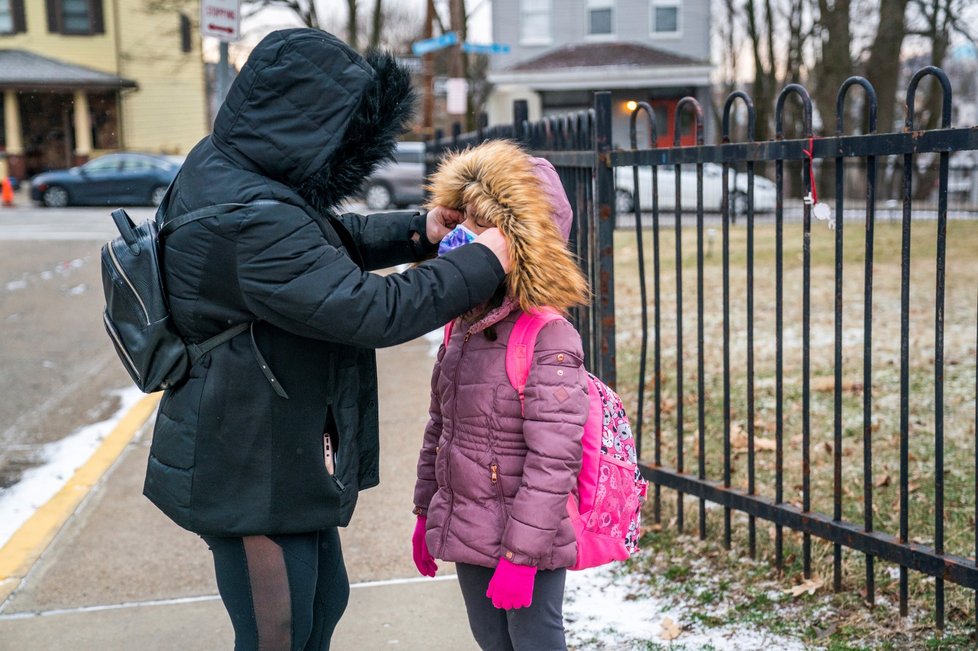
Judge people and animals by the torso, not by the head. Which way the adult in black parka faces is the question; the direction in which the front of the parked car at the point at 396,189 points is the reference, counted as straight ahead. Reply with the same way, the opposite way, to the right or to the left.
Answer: the opposite way

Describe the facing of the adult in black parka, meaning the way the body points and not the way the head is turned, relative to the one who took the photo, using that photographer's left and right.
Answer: facing to the right of the viewer

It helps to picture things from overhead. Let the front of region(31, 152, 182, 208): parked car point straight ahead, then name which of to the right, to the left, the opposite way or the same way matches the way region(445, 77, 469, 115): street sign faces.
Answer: to the left

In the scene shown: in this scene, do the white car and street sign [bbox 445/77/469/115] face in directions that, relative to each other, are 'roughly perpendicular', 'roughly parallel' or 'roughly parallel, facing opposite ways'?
roughly perpendicular

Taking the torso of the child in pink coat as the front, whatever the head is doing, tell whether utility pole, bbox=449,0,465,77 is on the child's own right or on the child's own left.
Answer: on the child's own right

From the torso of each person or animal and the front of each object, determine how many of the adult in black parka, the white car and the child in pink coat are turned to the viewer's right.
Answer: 2

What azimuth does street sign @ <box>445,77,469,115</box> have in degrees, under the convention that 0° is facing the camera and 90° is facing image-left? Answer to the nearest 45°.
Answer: approximately 0°

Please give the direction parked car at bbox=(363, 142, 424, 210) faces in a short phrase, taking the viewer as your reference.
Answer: facing to the left of the viewer

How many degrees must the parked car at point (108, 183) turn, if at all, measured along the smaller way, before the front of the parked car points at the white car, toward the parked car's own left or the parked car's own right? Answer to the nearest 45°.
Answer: approximately 135° to the parked car's own left

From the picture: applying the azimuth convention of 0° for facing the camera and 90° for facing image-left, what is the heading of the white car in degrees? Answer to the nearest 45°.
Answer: approximately 270°

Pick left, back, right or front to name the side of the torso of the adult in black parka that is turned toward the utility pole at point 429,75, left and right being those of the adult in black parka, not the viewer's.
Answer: left

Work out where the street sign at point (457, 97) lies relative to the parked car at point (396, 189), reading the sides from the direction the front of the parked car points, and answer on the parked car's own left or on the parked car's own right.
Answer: on the parked car's own left
